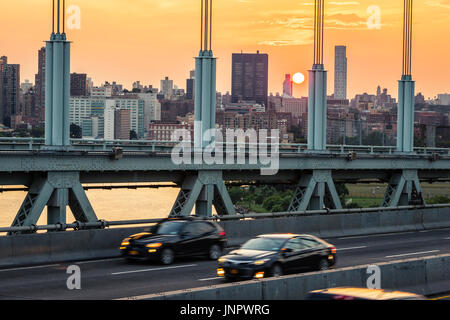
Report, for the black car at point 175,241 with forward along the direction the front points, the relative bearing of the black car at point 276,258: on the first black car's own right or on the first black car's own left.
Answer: on the first black car's own left

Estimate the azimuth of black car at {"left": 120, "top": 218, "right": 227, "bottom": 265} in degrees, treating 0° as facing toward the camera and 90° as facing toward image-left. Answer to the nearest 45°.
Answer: approximately 45°

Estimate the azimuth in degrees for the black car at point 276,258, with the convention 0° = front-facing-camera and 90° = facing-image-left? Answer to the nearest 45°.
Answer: approximately 45°

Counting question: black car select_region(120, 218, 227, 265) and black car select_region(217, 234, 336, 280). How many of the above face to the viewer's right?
0

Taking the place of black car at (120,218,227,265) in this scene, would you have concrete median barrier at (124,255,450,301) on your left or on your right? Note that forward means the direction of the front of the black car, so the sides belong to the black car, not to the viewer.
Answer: on your left

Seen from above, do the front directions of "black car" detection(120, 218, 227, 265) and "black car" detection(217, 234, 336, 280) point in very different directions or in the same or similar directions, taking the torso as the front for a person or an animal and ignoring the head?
same or similar directions
